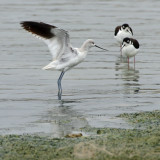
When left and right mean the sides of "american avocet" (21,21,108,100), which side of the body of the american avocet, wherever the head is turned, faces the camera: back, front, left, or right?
right

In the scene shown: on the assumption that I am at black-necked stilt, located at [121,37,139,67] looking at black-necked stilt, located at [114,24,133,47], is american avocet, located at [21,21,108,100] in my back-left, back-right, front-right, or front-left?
back-left

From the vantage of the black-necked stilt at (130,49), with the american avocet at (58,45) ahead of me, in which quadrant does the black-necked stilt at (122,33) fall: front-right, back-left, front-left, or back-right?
back-right

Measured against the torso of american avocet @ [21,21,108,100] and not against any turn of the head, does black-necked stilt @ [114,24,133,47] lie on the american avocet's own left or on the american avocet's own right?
on the american avocet's own left

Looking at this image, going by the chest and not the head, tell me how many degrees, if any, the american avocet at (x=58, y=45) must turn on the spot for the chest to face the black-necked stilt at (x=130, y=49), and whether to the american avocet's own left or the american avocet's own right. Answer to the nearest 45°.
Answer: approximately 45° to the american avocet's own left
